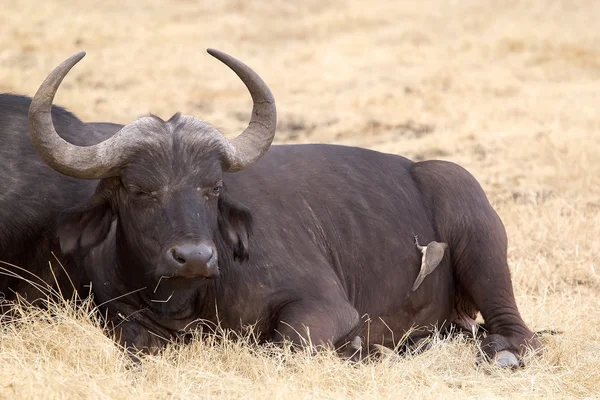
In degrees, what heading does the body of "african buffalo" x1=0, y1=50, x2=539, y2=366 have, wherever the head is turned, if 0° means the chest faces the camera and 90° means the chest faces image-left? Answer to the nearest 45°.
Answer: approximately 45°
